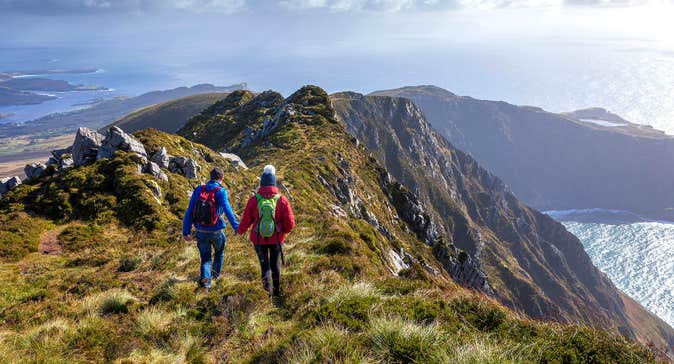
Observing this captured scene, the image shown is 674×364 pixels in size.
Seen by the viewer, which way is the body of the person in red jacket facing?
away from the camera

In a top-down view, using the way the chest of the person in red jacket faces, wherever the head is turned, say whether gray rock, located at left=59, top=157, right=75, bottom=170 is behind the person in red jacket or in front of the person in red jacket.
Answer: in front

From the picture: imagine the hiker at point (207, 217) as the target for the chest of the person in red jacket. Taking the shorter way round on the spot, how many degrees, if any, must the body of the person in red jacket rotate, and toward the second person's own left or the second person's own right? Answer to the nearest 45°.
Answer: approximately 45° to the second person's own left

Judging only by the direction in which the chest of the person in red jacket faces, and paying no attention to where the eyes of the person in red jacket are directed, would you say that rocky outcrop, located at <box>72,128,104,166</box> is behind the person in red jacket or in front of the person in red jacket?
in front

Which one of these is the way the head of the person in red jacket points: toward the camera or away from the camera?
away from the camera

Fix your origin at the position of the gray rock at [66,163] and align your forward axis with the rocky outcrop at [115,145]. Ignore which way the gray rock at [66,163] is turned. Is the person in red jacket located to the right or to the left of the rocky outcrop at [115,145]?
right
